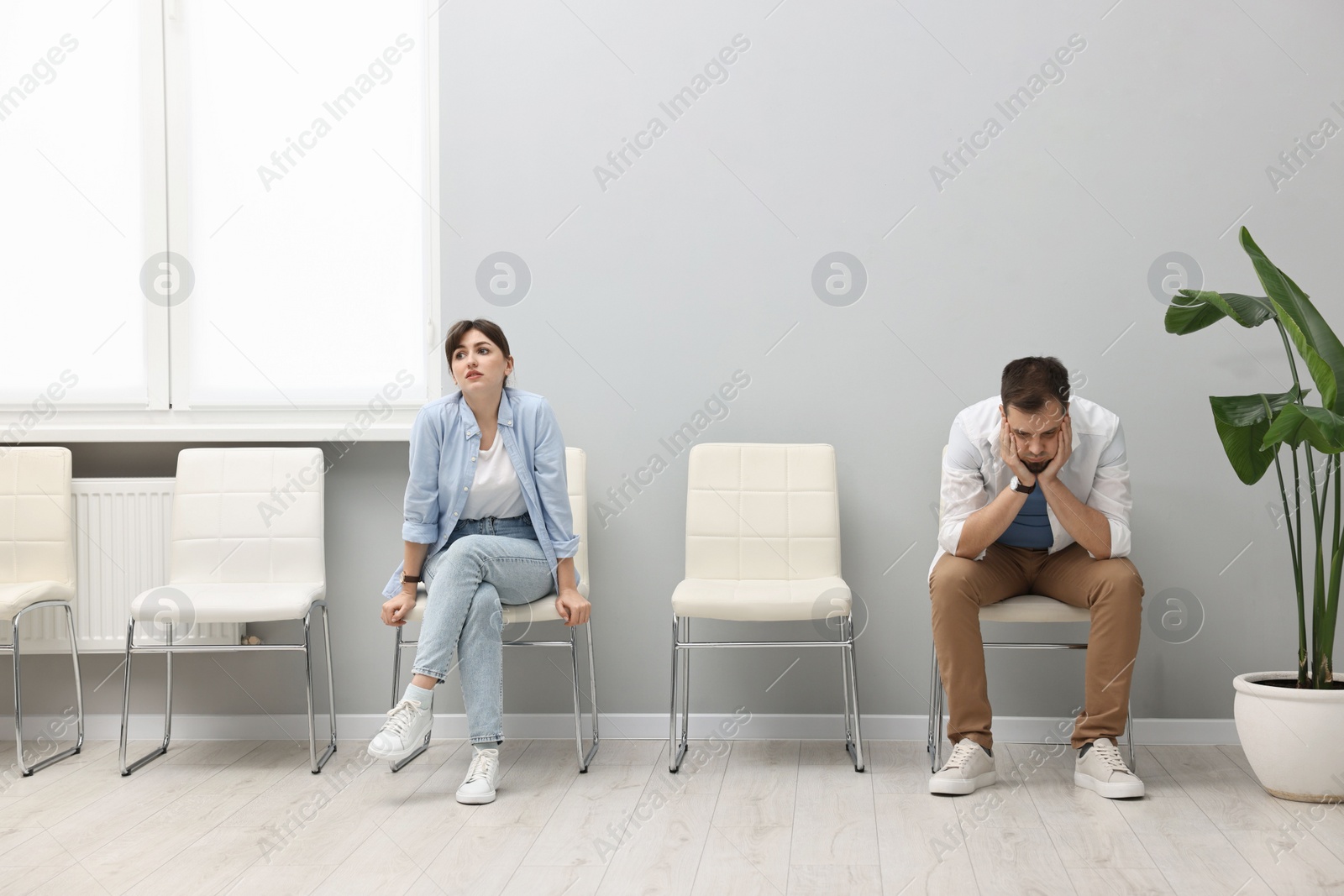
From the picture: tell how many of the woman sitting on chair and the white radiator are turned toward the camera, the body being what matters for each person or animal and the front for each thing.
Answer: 2

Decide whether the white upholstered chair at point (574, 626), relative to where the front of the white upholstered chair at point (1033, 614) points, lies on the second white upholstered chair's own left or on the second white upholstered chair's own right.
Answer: on the second white upholstered chair's own right

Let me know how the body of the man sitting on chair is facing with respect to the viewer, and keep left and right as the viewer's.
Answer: facing the viewer

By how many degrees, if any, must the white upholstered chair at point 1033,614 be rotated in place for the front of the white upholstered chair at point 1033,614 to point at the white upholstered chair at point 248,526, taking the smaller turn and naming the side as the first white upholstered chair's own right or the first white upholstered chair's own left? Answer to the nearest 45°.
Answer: approximately 90° to the first white upholstered chair's own right

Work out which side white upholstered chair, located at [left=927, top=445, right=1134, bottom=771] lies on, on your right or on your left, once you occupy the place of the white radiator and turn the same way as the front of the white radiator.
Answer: on your left

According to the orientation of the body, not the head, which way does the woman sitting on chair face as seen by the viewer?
toward the camera

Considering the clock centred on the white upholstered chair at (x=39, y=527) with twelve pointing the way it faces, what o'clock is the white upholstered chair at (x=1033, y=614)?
the white upholstered chair at (x=1033, y=614) is roughly at 9 o'clock from the white upholstered chair at (x=39, y=527).

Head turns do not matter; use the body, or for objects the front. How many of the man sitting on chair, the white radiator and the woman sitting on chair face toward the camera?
3

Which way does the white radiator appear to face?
toward the camera

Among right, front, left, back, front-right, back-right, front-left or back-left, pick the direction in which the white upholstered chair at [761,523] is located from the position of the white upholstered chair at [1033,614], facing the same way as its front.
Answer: right

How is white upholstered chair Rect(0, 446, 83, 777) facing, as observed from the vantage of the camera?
facing the viewer and to the left of the viewer

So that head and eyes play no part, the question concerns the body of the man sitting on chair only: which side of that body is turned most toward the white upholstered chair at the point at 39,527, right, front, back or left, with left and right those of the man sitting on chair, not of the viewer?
right
